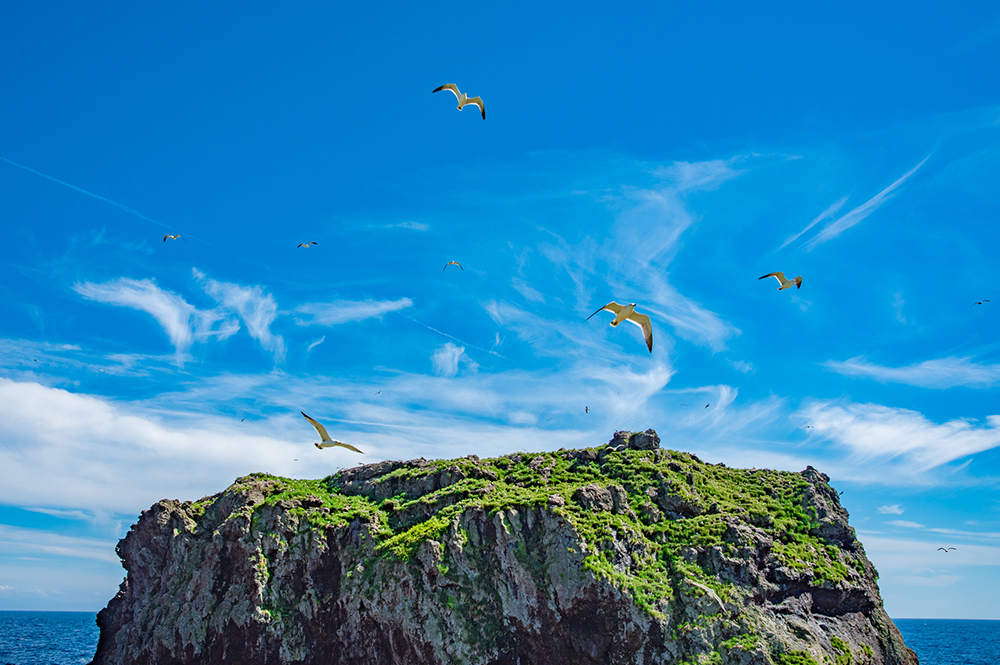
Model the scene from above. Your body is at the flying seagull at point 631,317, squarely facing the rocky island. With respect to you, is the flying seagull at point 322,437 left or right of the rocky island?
left

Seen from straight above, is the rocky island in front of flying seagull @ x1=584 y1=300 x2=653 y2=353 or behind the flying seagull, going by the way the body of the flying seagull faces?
behind
